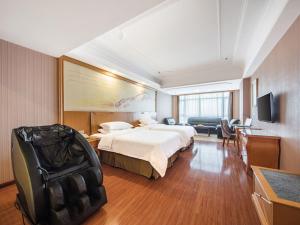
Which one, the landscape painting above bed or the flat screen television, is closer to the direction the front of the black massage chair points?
the flat screen television

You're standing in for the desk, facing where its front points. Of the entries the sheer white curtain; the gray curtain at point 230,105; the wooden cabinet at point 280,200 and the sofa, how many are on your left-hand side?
1

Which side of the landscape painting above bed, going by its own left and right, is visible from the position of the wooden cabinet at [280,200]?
front

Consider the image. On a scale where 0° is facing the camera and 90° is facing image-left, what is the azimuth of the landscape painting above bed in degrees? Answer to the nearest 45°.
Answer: approximately 315°

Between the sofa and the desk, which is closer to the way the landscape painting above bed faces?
the desk

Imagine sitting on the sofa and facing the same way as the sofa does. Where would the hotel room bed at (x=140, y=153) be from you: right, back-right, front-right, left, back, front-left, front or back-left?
front

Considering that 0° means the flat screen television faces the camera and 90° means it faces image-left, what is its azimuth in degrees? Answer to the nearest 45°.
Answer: approximately 45°

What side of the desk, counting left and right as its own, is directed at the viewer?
left

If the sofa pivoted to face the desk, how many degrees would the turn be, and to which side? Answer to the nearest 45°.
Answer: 0° — it already faces it

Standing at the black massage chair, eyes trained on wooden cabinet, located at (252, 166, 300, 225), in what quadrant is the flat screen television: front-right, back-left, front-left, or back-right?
front-left

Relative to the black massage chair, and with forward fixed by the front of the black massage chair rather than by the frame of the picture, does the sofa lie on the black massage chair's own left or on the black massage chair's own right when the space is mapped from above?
on the black massage chair's own left

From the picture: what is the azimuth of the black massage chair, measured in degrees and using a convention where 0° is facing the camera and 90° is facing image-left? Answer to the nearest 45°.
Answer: approximately 315°

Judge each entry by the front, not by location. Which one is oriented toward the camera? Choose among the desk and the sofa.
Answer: the sofa

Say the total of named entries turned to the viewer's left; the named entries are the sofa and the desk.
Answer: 1

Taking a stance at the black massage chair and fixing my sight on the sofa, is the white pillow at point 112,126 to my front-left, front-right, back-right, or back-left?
front-left

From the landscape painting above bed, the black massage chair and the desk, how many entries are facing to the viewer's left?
1

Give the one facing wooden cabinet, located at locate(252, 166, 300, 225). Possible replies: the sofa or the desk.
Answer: the sofa
